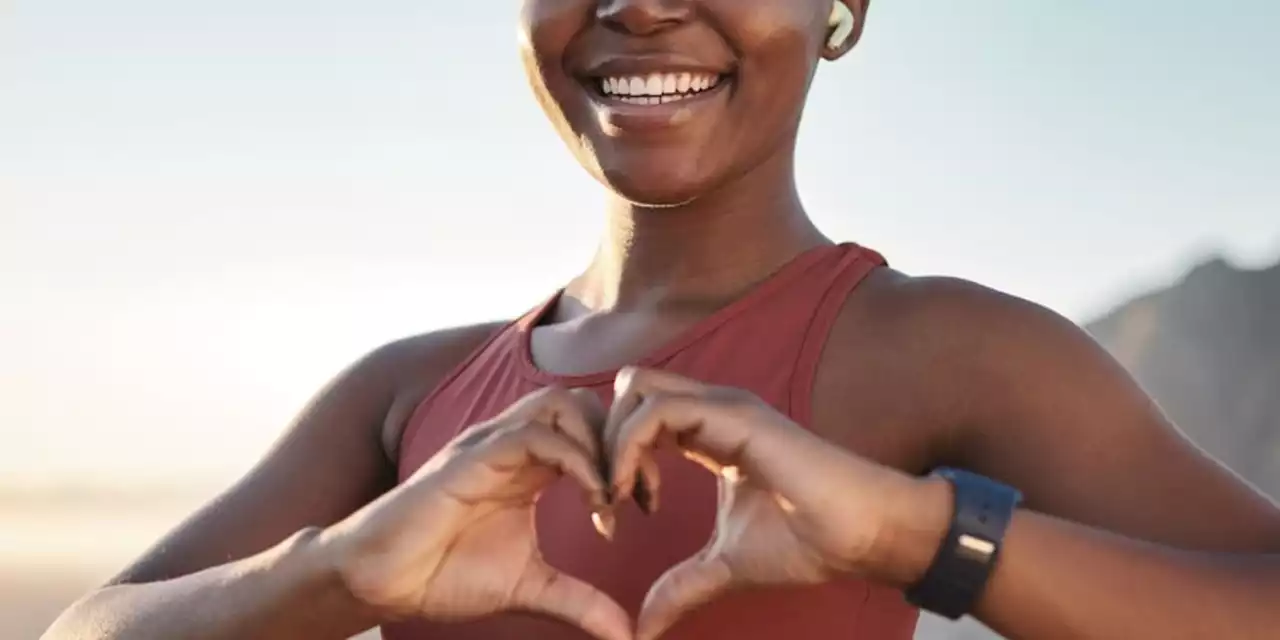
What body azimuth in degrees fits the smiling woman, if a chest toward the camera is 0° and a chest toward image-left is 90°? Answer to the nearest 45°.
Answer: approximately 45°
